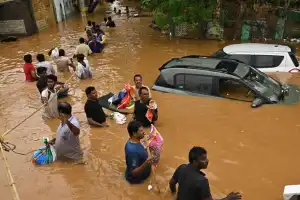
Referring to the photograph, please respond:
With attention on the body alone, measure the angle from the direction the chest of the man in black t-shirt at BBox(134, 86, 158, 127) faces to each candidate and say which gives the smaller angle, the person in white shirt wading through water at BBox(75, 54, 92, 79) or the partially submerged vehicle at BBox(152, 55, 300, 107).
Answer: the partially submerged vehicle

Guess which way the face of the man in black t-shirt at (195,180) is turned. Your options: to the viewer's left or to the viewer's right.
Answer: to the viewer's right

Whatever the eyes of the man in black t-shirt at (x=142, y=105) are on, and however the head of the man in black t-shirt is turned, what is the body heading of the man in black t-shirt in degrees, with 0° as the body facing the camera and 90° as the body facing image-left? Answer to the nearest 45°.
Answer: approximately 315°

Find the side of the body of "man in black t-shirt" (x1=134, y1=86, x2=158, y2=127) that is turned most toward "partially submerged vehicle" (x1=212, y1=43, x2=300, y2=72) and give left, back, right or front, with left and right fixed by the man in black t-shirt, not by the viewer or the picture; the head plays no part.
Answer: left

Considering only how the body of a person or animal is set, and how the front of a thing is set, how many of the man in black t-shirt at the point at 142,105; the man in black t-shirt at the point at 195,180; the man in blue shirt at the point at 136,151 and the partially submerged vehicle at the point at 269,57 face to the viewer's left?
1

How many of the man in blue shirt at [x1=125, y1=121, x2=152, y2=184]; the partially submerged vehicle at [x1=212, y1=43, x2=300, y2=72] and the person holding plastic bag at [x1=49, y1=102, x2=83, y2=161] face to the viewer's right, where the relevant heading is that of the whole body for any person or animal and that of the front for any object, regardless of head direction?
1

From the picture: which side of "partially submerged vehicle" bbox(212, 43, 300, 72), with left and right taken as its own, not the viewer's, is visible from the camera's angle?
left
